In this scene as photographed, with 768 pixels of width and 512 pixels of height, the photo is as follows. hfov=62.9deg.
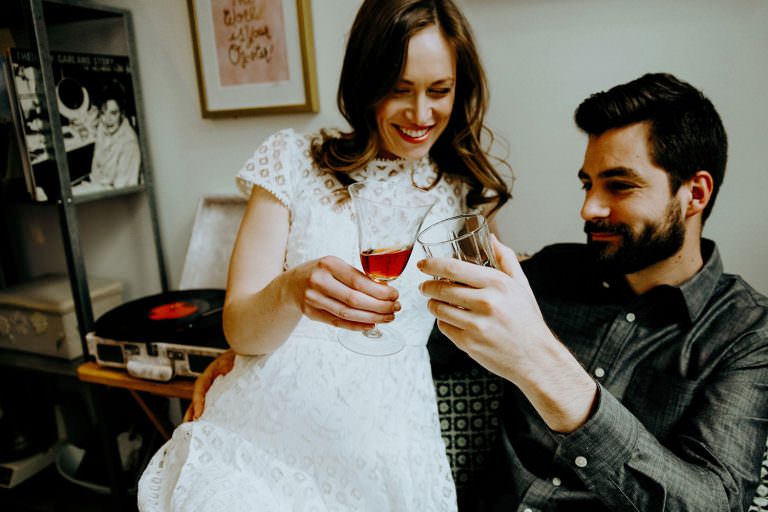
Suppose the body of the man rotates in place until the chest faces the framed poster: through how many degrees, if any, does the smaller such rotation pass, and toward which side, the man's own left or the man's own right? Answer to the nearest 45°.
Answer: approximately 90° to the man's own right

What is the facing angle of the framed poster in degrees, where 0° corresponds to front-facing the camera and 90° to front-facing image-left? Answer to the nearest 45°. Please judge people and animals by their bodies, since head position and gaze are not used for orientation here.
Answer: approximately 0°

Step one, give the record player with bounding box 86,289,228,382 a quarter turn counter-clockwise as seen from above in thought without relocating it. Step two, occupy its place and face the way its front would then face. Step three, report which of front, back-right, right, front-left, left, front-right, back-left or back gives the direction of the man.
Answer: front

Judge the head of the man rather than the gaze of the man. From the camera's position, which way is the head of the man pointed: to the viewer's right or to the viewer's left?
to the viewer's left

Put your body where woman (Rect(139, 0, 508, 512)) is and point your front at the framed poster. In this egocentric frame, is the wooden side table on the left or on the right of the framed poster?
left

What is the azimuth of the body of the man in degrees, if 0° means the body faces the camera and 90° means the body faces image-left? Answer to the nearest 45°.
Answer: approximately 45°

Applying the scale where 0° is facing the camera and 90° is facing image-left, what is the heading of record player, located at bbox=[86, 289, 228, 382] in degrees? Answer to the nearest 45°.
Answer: approximately 45°
